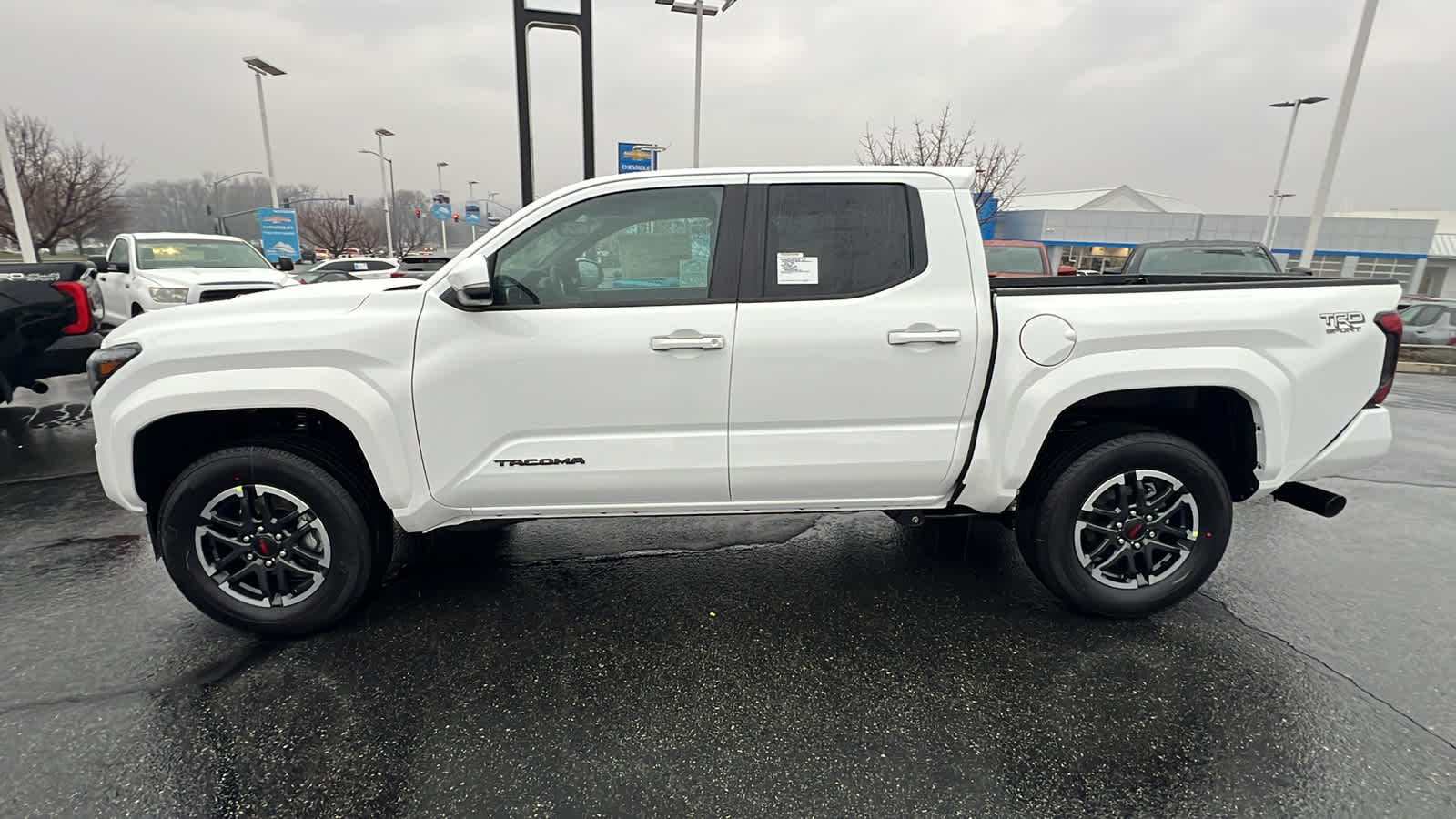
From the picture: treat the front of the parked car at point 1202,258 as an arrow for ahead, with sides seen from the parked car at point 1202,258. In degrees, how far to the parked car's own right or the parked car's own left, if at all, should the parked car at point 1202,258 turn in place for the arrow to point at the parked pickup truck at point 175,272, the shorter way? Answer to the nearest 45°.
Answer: approximately 45° to the parked car's own right

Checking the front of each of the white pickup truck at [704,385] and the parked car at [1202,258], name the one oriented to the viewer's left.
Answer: the white pickup truck

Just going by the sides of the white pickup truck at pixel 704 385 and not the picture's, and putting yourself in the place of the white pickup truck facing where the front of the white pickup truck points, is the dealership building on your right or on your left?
on your right

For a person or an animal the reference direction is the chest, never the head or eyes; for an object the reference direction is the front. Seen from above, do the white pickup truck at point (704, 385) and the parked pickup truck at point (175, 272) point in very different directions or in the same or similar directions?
very different directions

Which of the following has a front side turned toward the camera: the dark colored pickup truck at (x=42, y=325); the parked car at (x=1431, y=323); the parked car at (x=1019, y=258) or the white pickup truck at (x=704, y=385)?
the parked car at (x=1019, y=258)

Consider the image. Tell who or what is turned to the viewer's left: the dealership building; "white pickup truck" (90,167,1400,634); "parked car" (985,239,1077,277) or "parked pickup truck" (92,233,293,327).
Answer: the white pickup truck

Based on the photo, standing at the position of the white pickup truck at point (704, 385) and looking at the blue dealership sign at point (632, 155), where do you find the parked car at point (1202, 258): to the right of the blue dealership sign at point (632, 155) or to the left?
right

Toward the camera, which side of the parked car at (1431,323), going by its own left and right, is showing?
left

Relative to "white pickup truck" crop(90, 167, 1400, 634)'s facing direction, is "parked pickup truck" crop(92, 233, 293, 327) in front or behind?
in front

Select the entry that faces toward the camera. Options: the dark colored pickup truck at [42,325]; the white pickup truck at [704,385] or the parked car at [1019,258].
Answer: the parked car

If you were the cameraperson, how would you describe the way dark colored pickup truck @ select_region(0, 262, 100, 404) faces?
facing to the left of the viewer

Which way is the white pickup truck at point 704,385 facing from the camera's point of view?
to the viewer's left

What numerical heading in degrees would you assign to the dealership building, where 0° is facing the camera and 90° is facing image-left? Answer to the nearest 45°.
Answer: approximately 0°
